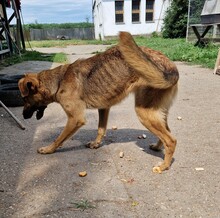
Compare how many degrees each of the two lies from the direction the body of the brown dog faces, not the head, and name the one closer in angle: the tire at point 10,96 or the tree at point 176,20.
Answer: the tire

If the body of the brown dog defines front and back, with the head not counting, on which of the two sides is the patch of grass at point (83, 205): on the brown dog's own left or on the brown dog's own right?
on the brown dog's own left

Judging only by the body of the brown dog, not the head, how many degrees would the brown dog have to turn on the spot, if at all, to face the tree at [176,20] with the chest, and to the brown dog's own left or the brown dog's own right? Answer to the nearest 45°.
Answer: approximately 90° to the brown dog's own right

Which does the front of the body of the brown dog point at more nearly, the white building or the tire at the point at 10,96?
the tire

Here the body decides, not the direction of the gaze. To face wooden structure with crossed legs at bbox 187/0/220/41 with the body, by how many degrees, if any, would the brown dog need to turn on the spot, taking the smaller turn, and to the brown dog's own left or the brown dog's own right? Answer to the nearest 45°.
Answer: approximately 135° to the brown dog's own right

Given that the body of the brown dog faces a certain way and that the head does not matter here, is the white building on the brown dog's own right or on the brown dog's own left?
on the brown dog's own right

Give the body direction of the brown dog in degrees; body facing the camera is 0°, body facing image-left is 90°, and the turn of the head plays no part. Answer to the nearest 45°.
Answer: approximately 90°

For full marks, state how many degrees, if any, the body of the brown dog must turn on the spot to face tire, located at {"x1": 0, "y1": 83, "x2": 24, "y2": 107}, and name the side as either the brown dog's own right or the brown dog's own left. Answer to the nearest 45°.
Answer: approximately 45° to the brown dog's own right

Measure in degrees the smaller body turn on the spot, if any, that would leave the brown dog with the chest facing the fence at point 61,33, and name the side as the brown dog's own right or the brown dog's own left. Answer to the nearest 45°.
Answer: approximately 90° to the brown dog's own right

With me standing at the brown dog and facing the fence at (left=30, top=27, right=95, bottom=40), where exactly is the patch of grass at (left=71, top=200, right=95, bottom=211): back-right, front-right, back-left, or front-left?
back-left
